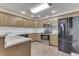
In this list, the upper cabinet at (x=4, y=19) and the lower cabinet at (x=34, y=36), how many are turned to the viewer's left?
0

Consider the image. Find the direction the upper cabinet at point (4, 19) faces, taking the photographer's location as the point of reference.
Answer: facing the viewer and to the right of the viewer
